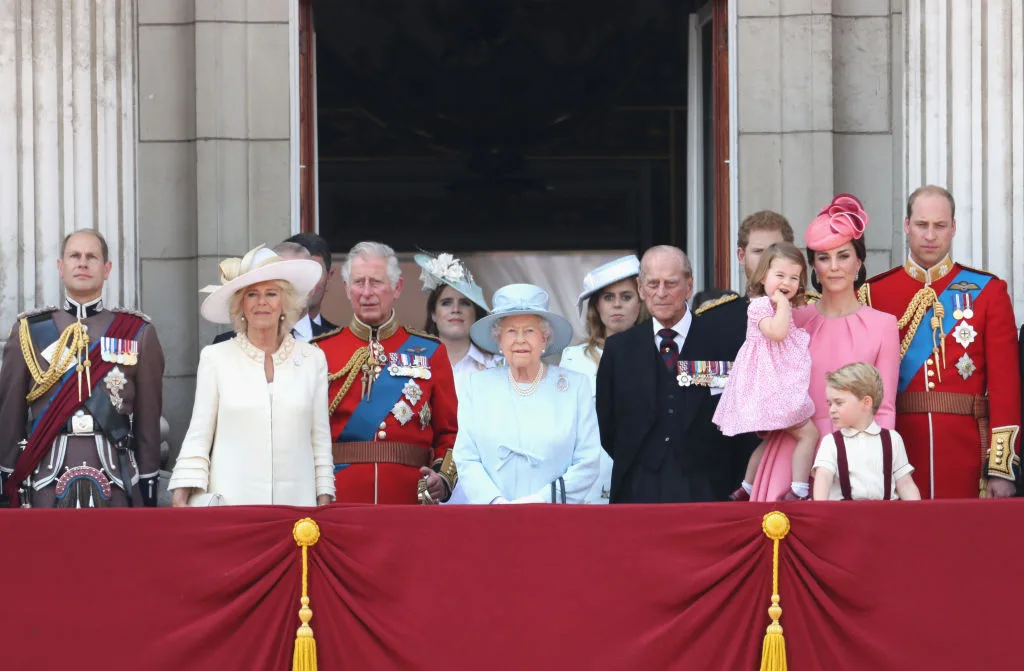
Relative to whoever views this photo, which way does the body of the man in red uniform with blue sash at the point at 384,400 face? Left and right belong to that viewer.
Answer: facing the viewer

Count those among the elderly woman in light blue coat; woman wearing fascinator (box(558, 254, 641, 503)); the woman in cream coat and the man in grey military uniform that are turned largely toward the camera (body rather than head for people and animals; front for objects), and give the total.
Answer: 4

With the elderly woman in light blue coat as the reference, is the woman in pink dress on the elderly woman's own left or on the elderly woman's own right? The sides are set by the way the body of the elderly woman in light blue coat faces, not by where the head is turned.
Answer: on the elderly woman's own left

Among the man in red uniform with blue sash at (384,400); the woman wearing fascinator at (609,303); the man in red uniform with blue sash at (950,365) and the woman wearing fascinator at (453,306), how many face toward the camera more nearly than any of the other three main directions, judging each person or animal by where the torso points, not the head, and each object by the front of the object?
4

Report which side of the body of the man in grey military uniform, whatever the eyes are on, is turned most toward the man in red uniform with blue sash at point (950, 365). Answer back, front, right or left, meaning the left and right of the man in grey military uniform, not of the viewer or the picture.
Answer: left

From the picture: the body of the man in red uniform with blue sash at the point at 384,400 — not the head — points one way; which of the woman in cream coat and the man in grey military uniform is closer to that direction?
the woman in cream coat

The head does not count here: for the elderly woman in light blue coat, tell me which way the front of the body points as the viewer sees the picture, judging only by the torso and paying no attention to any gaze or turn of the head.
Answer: toward the camera
